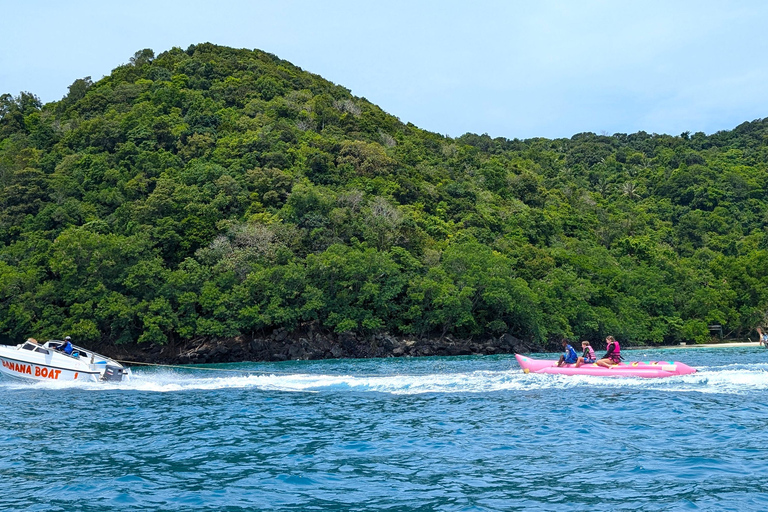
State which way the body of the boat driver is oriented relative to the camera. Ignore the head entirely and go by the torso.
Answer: to the viewer's left

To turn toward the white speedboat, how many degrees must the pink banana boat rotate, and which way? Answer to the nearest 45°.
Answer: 0° — it already faces it

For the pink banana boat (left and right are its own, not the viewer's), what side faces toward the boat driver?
front

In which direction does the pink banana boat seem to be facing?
to the viewer's left

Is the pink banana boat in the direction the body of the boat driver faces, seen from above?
no
